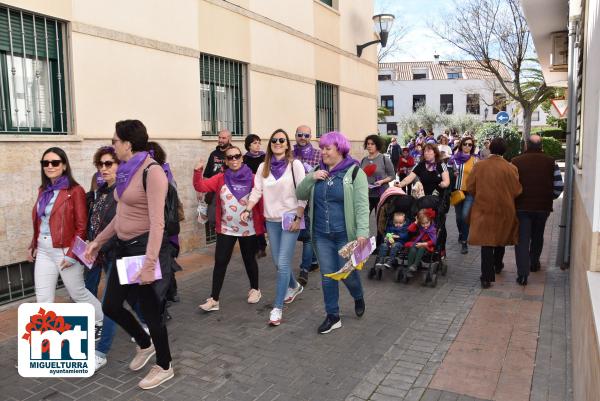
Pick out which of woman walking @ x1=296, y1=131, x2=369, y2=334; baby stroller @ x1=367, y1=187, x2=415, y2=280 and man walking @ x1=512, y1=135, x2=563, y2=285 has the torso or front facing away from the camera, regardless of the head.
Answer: the man walking

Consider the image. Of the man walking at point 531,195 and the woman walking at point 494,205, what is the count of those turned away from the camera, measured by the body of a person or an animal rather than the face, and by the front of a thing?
2

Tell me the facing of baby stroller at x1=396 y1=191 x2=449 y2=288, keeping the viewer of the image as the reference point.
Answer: facing the viewer and to the left of the viewer

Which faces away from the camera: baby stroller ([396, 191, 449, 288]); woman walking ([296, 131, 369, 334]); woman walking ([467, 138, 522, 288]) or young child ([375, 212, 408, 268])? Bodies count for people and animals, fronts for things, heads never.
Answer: woman walking ([467, 138, 522, 288])

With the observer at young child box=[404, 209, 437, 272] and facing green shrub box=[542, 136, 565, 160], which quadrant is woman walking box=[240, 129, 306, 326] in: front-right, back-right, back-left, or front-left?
back-left

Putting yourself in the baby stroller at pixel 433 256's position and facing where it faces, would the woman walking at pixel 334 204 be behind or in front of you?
in front

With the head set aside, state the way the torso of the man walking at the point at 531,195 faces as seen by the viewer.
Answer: away from the camera

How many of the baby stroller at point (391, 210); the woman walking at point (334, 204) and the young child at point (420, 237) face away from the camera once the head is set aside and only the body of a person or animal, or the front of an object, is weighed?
0

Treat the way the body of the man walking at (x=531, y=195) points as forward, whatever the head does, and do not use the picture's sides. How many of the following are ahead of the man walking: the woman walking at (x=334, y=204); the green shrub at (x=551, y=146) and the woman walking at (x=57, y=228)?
1

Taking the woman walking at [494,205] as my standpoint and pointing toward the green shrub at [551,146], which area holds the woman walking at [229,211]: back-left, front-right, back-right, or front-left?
back-left

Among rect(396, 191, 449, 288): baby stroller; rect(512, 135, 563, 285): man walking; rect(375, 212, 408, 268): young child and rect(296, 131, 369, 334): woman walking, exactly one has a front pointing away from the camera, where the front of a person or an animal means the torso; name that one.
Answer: the man walking

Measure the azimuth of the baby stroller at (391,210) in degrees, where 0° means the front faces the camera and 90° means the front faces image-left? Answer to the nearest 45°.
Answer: approximately 45°
